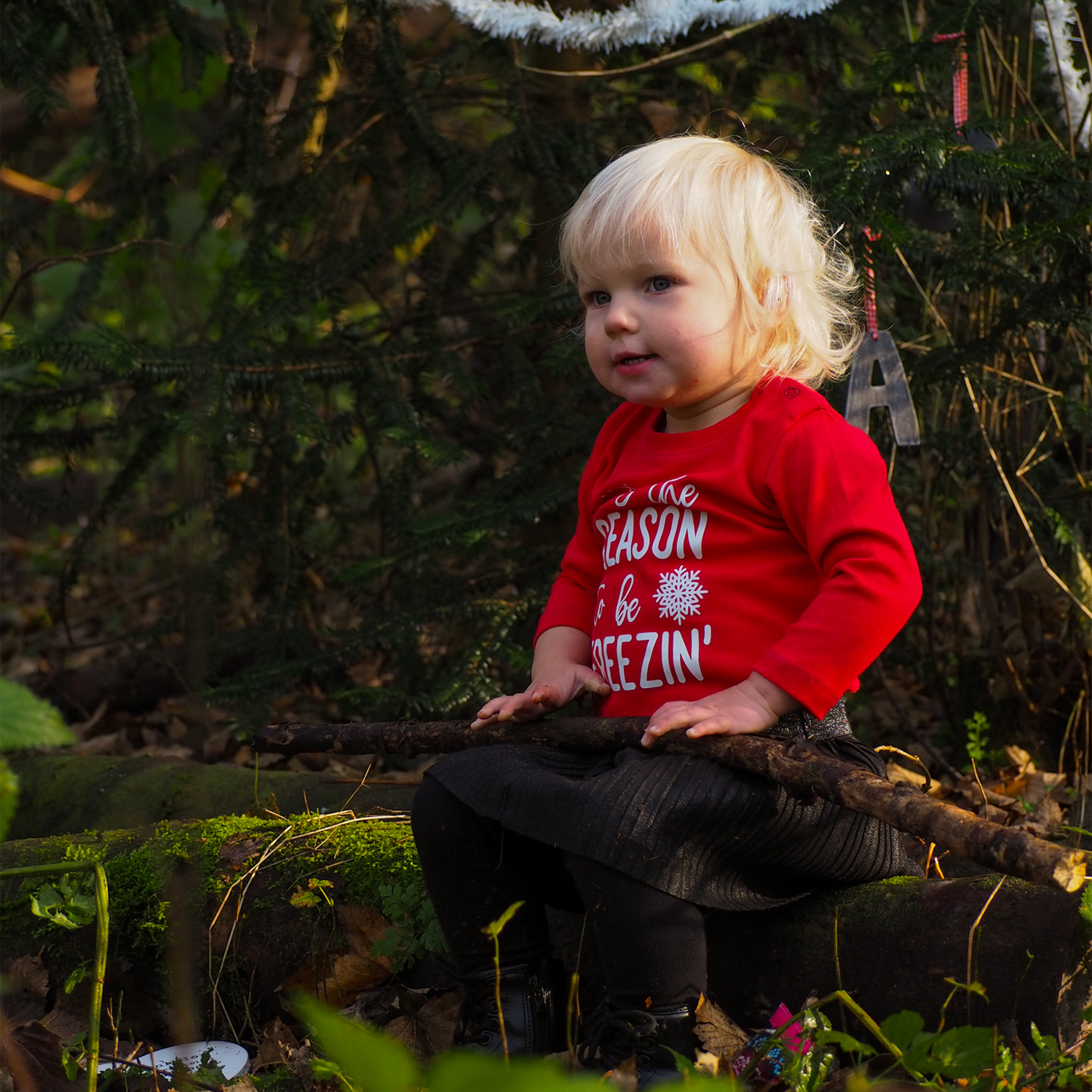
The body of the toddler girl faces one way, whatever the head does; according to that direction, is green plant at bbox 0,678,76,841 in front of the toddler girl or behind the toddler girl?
in front

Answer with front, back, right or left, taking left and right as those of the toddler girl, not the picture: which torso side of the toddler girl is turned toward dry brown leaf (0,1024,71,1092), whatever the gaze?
front

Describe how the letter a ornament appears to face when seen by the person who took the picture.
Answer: facing the viewer

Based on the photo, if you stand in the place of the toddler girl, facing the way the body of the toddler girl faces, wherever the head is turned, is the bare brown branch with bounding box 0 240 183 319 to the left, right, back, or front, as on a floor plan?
right

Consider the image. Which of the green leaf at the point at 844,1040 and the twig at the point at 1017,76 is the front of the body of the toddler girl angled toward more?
the green leaf

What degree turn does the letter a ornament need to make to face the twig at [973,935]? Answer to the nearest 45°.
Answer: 0° — it already faces it

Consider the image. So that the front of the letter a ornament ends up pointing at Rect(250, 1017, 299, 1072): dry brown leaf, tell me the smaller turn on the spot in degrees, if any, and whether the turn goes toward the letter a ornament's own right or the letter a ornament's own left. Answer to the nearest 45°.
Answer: approximately 45° to the letter a ornament's own right

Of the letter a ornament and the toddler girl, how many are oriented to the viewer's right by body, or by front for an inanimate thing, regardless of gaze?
0

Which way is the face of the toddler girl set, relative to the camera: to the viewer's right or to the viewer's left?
to the viewer's left

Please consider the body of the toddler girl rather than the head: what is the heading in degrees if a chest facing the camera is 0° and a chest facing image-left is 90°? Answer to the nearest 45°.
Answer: approximately 45°

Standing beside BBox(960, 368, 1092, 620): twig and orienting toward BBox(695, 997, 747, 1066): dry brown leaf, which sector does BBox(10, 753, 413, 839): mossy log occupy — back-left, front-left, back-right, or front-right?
front-right

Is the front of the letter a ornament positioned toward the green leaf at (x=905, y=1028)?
yes
